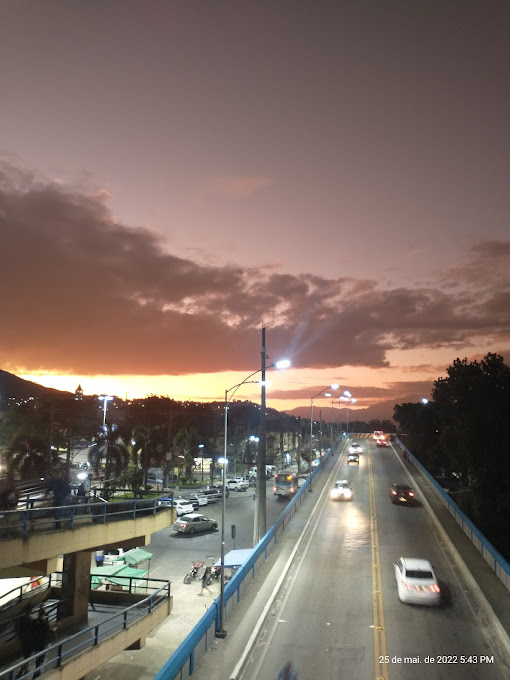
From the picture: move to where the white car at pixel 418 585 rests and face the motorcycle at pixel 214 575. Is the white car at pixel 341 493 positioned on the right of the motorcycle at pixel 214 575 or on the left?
right

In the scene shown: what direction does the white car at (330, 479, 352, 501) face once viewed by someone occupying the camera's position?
facing the viewer

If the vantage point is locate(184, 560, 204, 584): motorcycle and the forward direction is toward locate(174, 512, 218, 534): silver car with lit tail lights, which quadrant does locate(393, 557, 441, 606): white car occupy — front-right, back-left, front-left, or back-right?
back-right

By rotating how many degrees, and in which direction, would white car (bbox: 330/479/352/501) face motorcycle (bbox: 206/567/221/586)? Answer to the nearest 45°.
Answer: approximately 45° to its right

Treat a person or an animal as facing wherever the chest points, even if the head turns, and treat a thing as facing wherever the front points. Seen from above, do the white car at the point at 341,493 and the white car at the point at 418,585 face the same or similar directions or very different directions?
very different directions

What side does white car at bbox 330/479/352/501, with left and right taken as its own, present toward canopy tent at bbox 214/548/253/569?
front

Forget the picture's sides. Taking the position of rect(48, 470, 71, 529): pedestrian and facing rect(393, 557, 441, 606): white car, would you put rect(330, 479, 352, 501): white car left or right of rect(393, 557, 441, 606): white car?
left

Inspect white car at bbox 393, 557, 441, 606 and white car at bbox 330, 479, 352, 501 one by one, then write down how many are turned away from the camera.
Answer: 1

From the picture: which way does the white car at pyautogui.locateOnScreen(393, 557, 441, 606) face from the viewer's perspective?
away from the camera

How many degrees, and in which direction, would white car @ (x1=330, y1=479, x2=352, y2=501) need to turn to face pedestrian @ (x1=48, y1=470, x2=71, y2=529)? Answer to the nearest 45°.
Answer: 0° — it already faces them

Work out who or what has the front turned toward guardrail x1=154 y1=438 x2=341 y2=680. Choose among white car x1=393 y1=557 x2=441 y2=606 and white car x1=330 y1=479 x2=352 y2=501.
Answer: white car x1=330 y1=479 x2=352 y2=501

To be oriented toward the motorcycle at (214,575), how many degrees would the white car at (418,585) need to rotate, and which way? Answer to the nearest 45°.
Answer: approximately 45° to its left

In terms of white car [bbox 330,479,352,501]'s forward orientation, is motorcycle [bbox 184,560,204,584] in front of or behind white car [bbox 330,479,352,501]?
in front

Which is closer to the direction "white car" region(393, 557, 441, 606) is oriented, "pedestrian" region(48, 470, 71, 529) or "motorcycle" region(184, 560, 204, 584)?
the motorcycle
